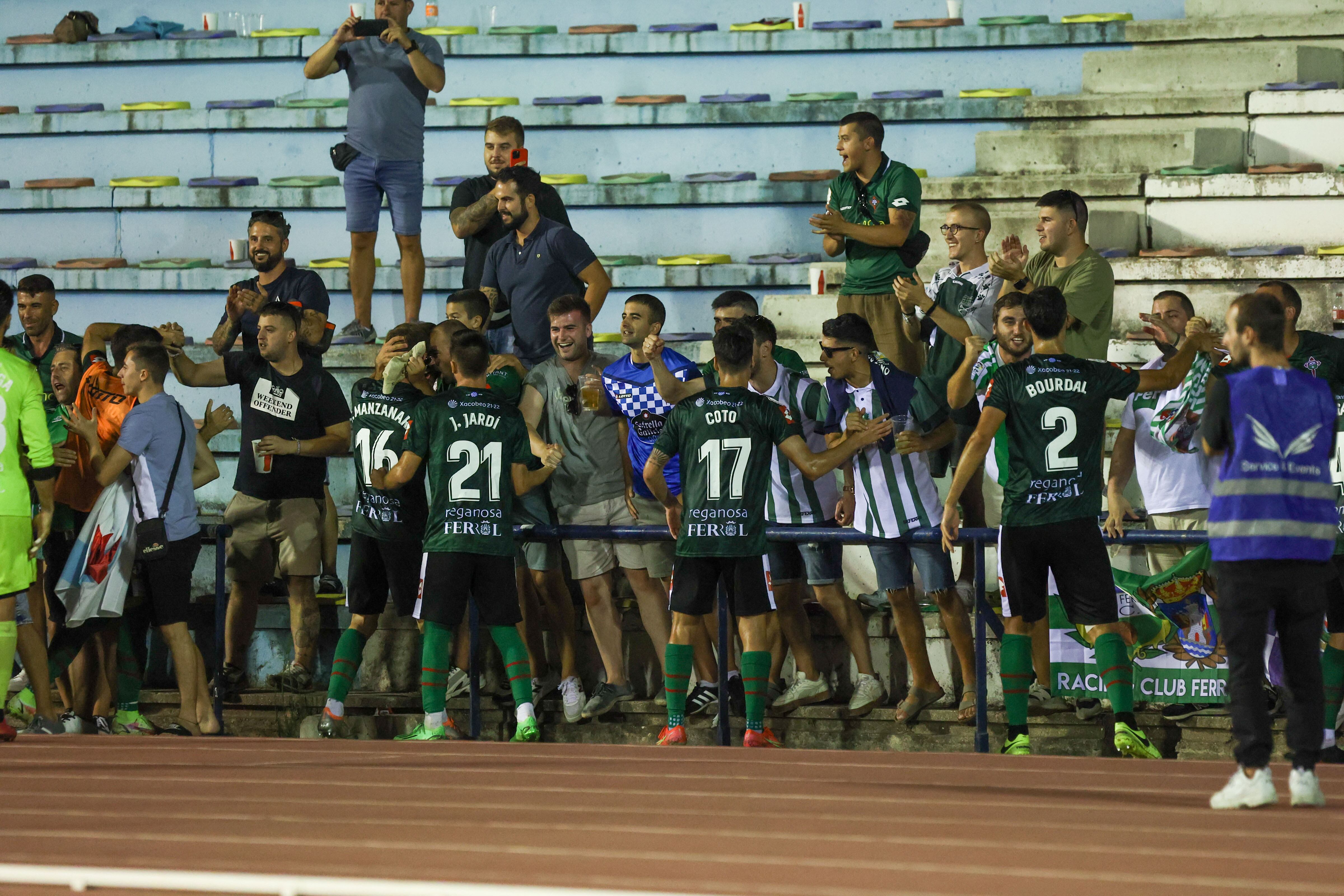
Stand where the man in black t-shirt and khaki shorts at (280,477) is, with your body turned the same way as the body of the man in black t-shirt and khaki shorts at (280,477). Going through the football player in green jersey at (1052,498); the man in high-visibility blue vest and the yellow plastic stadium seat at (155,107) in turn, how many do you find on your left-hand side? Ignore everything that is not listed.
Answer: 2

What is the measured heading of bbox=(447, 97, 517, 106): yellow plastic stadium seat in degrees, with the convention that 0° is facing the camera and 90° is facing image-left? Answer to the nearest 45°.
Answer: approximately 0°

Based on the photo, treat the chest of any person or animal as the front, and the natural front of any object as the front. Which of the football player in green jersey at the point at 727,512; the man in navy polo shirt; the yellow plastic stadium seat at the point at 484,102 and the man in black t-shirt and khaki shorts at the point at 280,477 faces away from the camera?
the football player in green jersey

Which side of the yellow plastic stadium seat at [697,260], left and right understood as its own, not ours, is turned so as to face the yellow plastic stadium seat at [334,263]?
right

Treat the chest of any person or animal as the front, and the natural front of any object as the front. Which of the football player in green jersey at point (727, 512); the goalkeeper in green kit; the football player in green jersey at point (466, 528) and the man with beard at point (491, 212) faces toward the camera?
the man with beard

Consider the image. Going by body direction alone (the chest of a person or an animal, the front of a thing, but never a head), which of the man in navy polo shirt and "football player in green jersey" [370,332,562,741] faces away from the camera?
the football player in green jersey

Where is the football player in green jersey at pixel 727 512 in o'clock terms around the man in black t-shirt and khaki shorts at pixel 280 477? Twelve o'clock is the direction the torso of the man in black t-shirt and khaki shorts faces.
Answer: The football player in green jersey is roughly at 9 o'clock from the man in black t-shirt and khaki shorts.

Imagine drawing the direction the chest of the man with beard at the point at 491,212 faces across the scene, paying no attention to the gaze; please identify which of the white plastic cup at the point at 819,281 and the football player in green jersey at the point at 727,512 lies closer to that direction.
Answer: the football player in green jersey

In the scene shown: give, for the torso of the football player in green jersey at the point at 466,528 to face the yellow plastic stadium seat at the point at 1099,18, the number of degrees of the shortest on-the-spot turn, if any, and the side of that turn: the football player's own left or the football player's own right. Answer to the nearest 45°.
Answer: approximately 45° to the football player's own right

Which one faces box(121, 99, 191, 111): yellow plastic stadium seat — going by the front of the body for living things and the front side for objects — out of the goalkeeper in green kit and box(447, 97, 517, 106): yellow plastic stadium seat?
the goalkeeper in green kit

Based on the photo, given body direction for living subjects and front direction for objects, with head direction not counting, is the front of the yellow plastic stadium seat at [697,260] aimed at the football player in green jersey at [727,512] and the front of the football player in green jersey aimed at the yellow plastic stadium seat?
yes

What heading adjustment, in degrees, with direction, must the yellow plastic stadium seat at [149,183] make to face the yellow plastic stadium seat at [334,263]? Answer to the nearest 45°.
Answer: approximately 45° to its left

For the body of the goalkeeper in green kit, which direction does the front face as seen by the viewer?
away from the camera

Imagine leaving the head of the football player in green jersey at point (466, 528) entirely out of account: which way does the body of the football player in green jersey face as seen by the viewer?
away from the camera
